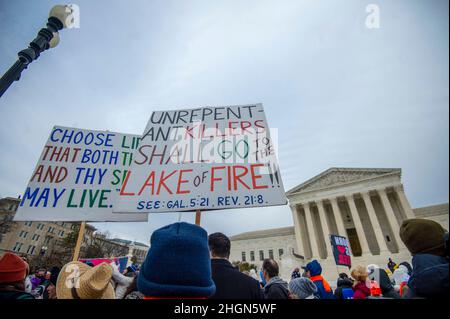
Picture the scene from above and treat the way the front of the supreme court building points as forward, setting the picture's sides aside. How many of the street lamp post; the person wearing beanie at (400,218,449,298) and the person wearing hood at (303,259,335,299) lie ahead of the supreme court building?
3

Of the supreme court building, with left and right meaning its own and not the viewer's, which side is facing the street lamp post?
front

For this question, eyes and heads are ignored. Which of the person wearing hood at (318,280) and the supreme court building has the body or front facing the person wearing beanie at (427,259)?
the supreme court building

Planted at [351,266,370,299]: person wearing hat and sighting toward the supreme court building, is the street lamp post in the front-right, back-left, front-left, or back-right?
back-left

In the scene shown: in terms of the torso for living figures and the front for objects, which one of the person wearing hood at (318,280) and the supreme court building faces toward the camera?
the supreme court building

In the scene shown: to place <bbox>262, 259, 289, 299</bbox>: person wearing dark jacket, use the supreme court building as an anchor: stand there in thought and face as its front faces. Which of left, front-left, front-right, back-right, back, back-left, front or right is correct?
front

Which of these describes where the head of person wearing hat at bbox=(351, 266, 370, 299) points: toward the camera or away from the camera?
away from the camera

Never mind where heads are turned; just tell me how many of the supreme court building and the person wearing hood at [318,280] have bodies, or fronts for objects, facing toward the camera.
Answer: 1

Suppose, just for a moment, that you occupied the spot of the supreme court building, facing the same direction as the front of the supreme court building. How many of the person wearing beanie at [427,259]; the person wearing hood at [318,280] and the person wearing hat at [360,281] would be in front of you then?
3

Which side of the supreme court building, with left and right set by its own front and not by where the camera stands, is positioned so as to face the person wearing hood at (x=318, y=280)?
front

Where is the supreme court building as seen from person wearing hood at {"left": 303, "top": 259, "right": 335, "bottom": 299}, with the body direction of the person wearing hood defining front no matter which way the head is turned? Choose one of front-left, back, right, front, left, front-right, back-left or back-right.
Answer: right

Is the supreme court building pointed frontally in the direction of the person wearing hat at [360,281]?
yes

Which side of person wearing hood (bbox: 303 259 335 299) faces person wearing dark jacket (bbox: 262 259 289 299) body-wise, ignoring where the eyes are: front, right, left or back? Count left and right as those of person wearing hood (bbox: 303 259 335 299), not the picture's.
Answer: left

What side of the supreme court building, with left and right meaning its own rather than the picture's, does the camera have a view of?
front

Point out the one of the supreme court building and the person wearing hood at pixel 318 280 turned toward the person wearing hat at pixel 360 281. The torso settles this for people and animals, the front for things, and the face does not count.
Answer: the supreme court building
